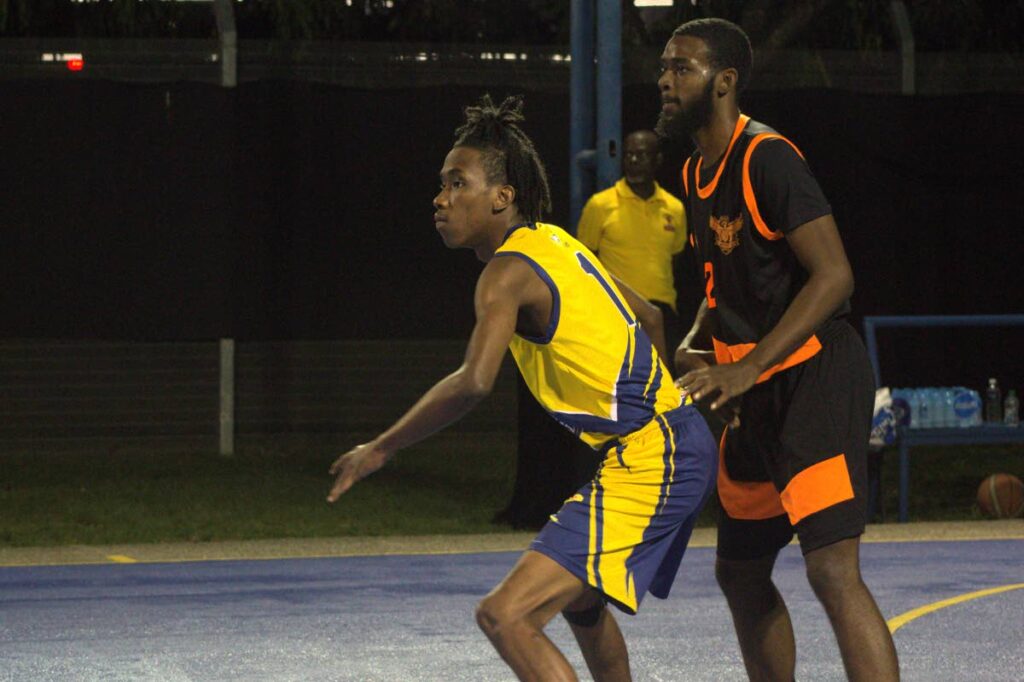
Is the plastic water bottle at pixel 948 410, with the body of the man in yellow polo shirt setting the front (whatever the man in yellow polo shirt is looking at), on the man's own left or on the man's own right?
on the man's own left

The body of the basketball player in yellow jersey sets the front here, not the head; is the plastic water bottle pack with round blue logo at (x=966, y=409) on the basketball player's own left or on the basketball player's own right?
on the basketball player's own right

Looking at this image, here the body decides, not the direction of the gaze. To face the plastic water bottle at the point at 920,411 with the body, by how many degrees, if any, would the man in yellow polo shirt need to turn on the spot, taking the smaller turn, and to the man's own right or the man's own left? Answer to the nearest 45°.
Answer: approximately 90° to the man's own left

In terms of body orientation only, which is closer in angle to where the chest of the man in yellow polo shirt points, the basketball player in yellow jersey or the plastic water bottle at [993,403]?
the basketball player in yellow jersey

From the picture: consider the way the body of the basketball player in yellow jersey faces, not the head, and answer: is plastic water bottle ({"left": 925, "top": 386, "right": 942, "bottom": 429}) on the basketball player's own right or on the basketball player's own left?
on the basketball player's own right

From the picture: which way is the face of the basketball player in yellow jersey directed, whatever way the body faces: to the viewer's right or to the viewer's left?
to the viewer's left

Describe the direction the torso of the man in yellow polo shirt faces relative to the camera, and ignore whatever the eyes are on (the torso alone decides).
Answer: toward the camera

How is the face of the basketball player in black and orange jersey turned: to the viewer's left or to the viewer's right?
to the viewer's left

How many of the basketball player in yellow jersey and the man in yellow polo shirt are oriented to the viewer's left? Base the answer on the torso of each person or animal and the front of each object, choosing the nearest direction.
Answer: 1

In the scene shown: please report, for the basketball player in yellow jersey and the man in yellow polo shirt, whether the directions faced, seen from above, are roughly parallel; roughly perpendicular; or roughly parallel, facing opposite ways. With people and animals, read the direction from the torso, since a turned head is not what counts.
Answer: roughly perpendicular

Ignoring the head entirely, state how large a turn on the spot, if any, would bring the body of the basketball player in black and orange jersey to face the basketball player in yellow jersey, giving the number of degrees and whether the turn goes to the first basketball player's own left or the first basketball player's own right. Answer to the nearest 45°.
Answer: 0° — they already face them

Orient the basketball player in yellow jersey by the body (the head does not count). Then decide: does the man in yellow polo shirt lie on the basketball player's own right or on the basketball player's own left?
on the basketball player's own right

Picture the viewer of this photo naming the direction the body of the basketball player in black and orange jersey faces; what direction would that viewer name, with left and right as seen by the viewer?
facing the viewer and to the left of the viewer

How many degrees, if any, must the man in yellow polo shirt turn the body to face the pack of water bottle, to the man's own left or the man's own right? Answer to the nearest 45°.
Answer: approximately 90° to the man's own left

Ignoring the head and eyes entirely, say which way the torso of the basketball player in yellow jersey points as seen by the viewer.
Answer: to the viewer's left
